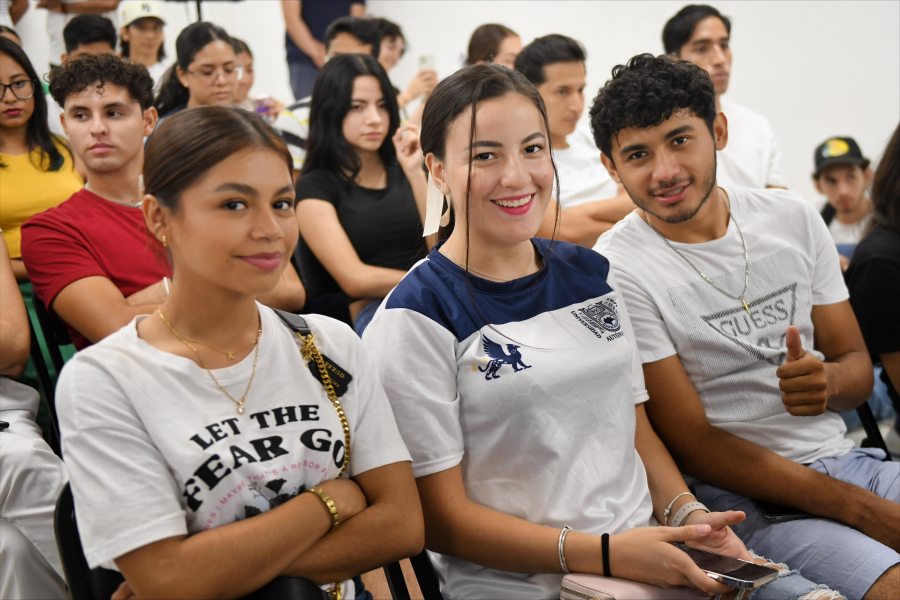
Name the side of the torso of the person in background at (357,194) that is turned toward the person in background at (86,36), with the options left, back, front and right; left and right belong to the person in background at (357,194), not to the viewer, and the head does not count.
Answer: back

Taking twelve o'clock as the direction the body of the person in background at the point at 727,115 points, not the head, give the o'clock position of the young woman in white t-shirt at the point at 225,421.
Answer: The young woman in white t-shirt is roughly at 2 o'clock from the person in background.

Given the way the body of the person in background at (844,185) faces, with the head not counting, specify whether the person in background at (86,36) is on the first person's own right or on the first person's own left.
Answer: on the first person's own right

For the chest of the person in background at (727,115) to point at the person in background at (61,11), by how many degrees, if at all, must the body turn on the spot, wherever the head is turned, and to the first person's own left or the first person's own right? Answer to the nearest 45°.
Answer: approximately 135° to the first person's own right

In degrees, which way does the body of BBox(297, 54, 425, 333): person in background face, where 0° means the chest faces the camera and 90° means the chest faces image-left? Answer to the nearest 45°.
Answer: approximately 315°

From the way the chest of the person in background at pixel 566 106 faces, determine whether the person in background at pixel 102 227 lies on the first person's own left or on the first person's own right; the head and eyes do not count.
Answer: on the first person's own right

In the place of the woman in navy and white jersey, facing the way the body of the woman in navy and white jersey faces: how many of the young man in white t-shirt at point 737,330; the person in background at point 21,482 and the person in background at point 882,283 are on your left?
2

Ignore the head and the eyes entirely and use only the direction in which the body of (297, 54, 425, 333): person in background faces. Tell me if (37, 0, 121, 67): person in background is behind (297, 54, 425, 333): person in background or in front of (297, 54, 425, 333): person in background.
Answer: behind

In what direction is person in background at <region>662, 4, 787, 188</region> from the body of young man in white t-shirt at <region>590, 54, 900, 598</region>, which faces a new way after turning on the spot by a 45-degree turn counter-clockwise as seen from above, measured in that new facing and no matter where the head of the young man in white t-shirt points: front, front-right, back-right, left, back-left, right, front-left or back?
left

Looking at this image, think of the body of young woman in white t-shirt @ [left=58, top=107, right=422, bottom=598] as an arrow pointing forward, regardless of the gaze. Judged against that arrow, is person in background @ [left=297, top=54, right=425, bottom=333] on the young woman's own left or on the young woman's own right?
on the young woman's own left

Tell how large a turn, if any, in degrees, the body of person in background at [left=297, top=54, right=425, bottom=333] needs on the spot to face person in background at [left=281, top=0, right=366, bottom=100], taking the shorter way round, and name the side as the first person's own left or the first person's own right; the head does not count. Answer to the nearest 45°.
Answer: approximately 135° to the first person's own left

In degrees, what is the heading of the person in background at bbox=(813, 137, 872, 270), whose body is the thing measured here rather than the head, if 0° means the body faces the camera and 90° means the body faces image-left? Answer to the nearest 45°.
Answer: approximately 0°
